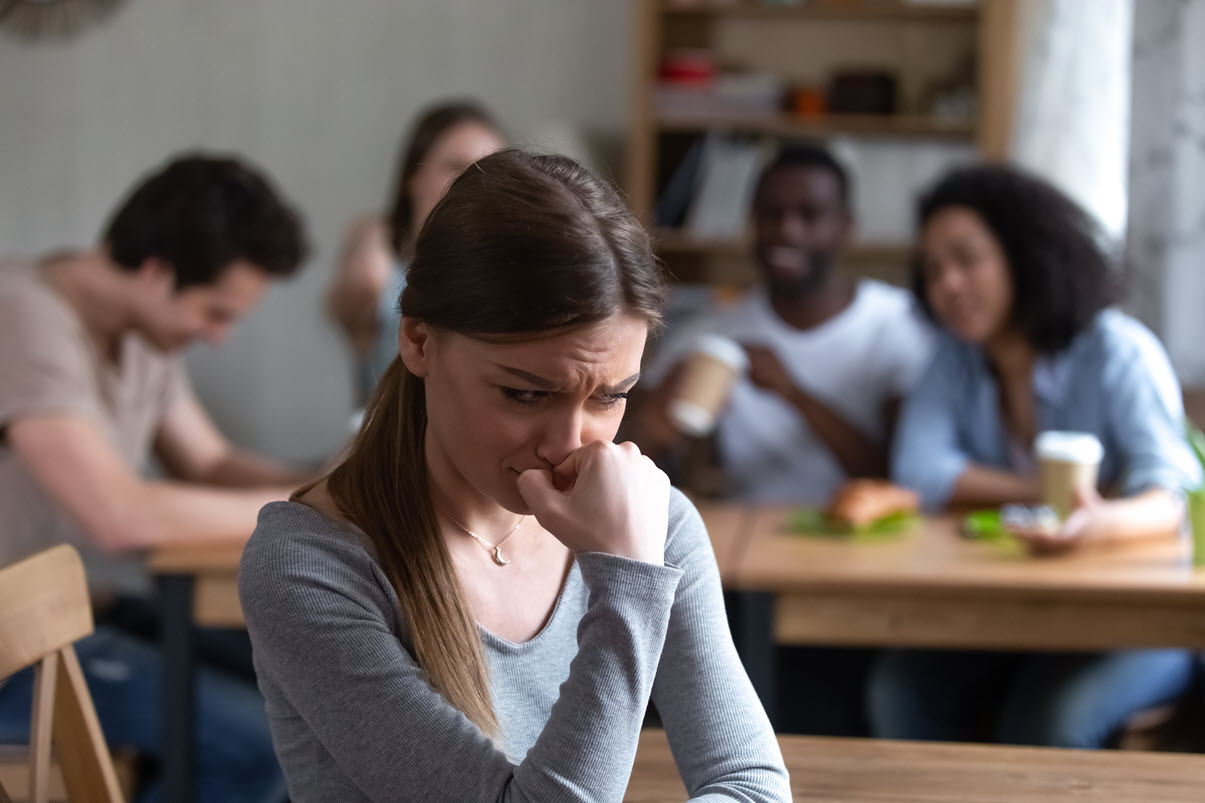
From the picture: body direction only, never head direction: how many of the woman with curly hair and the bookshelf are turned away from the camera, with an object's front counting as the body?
0

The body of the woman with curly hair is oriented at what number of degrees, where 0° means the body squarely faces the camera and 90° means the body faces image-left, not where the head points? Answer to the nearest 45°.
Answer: approximately 45°

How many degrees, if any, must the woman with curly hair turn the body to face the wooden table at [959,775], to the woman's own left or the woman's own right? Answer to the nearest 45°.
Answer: approximately 45° to the woman's own left

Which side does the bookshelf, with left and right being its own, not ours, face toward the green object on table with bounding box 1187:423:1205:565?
front

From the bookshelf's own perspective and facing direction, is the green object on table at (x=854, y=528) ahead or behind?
ahead

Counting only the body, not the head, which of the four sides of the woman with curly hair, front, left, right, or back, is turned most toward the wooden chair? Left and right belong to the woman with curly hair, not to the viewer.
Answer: front

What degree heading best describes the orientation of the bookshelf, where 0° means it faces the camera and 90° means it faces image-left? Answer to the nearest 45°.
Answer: approximately 0°
